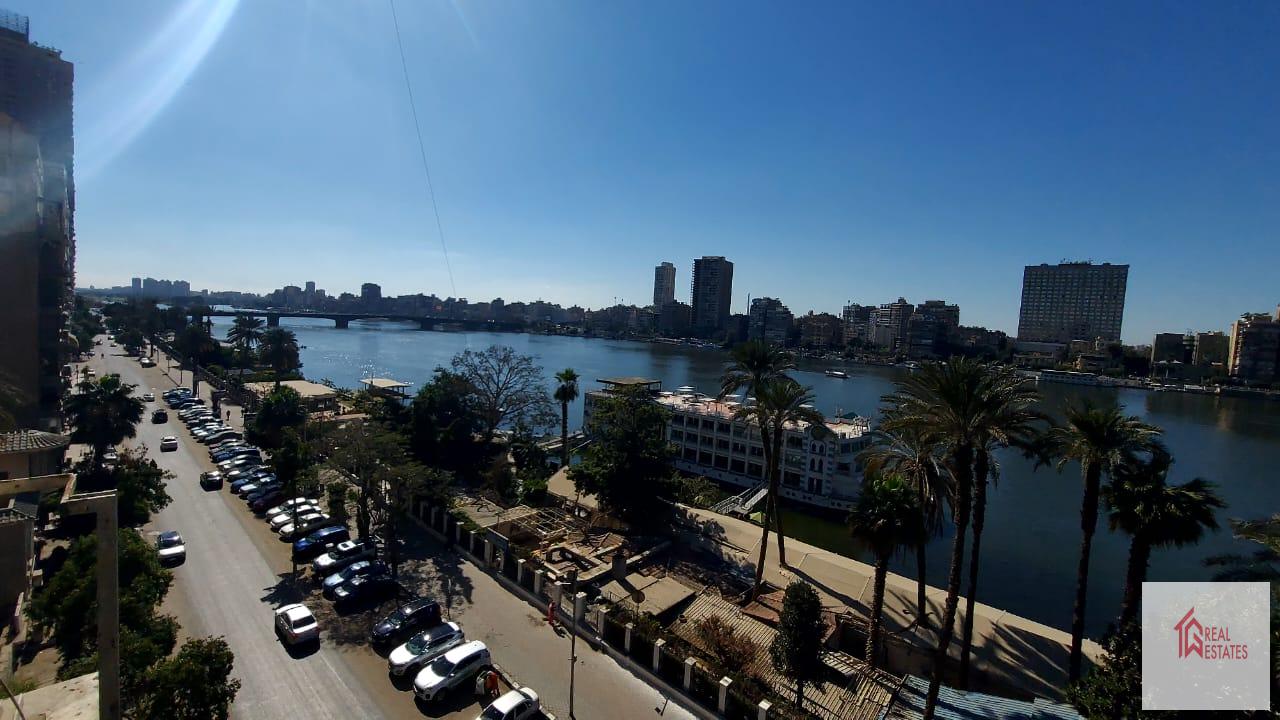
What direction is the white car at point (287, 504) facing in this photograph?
to the viewer's left

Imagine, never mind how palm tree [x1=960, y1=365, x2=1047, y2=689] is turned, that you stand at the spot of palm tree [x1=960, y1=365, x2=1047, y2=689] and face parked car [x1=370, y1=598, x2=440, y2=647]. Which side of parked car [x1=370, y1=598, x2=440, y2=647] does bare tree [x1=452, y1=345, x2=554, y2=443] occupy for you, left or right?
right

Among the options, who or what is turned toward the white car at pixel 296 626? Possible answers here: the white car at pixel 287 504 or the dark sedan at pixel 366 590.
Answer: the dark sedan

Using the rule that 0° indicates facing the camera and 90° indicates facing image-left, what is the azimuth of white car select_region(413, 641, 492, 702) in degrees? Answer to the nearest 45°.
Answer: approximately 45°

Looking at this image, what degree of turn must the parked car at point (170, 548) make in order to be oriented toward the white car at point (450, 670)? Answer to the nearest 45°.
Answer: approximately 45° to its left

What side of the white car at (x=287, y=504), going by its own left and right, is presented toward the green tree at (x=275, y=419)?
right

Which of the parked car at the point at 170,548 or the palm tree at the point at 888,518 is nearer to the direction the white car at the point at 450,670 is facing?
the parked car

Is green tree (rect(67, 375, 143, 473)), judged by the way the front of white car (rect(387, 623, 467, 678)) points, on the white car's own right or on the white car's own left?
on the white car's own right

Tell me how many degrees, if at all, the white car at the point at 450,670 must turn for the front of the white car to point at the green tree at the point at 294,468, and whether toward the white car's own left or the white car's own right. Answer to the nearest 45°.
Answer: approximately 90° to the white car's own right

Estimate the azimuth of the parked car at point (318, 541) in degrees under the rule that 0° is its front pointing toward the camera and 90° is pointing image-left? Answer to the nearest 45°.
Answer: approximately 45°

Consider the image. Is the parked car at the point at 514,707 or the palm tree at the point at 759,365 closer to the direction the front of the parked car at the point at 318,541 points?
the parked car
